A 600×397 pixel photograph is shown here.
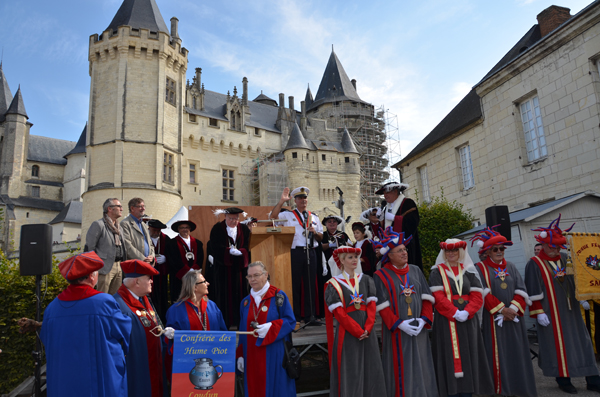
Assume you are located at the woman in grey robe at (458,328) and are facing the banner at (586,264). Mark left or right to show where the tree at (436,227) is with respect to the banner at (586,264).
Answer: left

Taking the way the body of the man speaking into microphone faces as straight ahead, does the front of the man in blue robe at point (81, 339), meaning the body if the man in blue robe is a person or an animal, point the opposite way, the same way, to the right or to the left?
the opposite way

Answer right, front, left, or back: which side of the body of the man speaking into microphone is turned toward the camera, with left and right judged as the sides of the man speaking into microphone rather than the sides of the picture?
front

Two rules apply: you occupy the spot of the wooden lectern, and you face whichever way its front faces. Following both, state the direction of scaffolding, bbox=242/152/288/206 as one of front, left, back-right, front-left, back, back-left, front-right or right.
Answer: back

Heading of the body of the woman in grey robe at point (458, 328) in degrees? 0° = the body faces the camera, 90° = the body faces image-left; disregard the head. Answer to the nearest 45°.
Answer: approximately 0°

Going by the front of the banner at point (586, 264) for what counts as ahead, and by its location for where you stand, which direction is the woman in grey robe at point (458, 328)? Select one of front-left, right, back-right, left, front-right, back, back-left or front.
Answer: front-right

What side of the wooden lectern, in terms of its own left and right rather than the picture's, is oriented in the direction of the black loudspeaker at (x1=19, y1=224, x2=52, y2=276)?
right

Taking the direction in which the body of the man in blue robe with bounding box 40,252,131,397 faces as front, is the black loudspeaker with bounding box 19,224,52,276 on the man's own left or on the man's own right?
on the man's own left

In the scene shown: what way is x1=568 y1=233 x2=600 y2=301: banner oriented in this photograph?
toward the camera

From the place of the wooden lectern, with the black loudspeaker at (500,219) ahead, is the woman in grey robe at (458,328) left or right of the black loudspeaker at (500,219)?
right

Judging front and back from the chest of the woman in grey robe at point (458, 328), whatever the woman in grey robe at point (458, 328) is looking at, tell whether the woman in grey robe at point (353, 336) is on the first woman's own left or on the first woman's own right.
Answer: on the first woman's own right

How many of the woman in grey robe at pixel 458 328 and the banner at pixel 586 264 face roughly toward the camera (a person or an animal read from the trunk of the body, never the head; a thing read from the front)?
2
